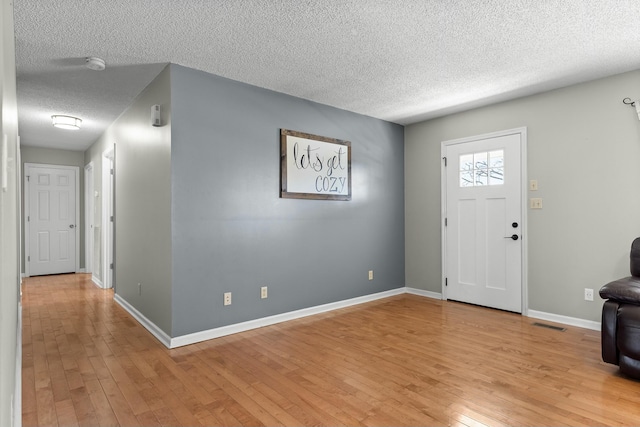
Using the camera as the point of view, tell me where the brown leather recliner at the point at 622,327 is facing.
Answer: facing the viewer and to the left of the viewer

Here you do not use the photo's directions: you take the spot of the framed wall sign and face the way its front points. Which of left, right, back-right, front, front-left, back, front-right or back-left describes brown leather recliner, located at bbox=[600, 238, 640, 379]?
front

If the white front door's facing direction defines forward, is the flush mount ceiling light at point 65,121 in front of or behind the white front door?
in front

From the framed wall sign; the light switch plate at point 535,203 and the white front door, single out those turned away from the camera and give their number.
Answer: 0

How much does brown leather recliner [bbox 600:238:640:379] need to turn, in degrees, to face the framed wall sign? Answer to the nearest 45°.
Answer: approximately 45° to its right

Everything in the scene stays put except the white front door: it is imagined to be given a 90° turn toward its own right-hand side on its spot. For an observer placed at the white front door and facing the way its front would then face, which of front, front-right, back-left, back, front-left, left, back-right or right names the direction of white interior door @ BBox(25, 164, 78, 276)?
front-left

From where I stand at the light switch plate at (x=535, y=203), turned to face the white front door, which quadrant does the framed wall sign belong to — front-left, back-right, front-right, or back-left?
front-left

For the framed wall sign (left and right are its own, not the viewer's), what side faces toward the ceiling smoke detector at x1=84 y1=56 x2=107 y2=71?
right

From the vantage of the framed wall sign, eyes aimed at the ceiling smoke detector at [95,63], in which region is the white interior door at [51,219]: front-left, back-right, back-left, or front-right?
front-right

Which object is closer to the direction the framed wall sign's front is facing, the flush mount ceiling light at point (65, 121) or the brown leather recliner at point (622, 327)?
the brown leather recliner

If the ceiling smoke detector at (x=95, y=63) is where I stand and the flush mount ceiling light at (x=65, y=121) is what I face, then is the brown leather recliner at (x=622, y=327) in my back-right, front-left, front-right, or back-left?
back-right

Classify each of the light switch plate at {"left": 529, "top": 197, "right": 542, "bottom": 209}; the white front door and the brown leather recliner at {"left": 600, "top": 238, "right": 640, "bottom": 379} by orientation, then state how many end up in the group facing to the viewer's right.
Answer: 0

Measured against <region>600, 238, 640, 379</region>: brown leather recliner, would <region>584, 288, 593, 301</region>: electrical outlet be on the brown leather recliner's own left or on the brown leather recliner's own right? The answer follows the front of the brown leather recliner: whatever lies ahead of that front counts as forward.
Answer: on the brown leather recliner's own right

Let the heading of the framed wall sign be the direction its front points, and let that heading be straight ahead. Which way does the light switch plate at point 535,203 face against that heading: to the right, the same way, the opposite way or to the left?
to the right

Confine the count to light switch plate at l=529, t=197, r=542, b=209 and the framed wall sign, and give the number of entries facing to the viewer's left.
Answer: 0

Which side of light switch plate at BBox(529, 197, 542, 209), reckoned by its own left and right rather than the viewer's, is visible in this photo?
front
